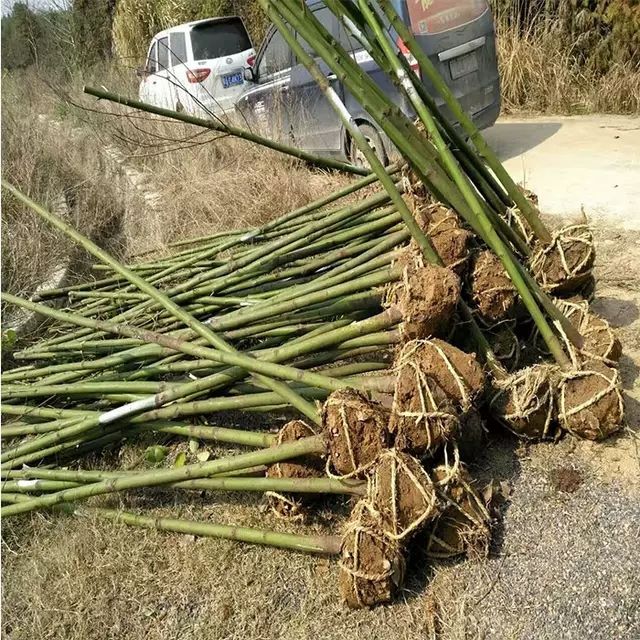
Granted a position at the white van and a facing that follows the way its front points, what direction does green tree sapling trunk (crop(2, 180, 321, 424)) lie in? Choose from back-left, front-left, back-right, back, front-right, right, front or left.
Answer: back-left

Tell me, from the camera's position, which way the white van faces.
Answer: facing away from the viewer and to the left of the viewer

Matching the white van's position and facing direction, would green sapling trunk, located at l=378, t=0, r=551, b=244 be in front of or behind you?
behind
